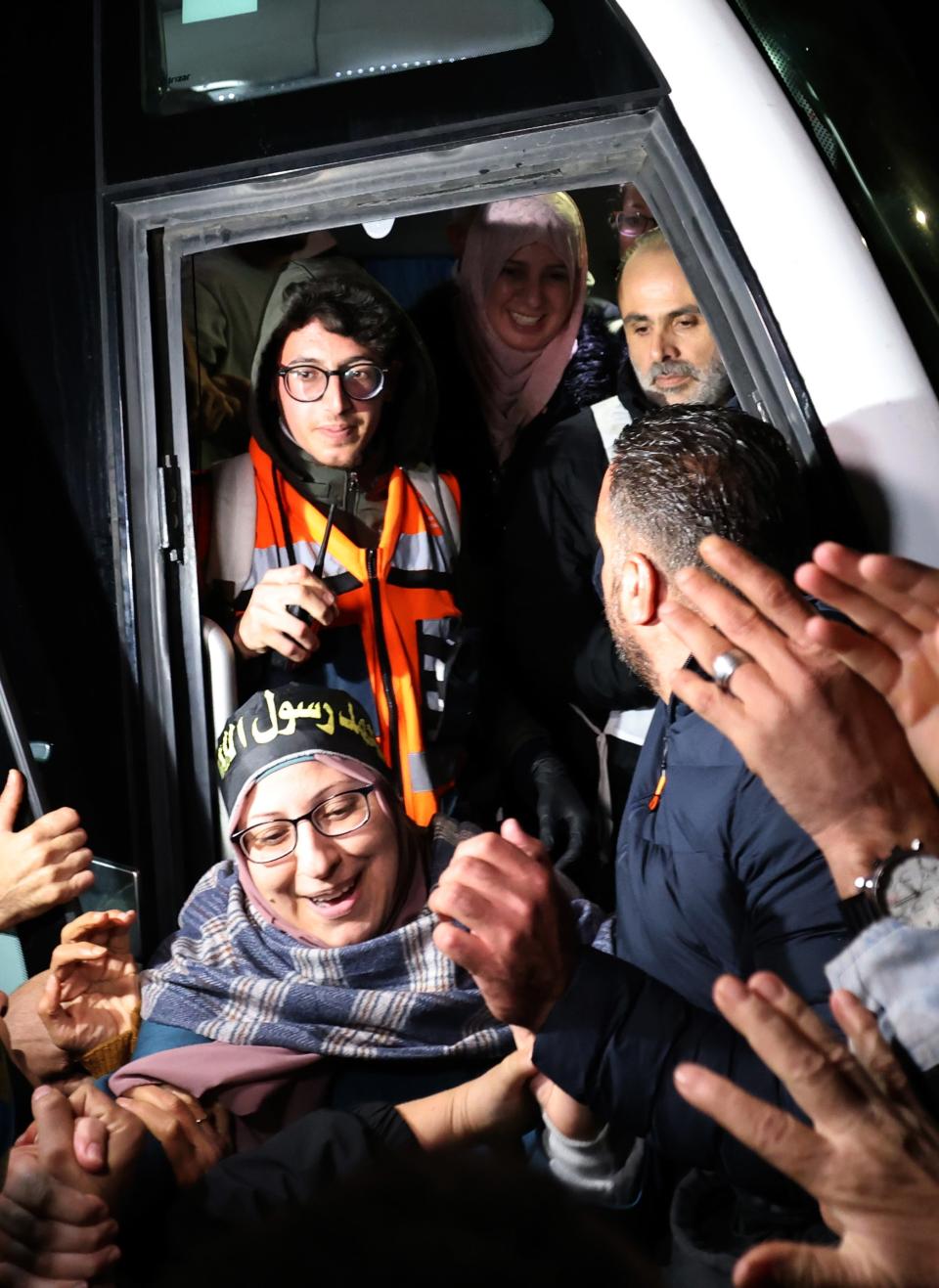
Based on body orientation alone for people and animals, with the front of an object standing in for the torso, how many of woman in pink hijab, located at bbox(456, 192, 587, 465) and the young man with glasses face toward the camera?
2

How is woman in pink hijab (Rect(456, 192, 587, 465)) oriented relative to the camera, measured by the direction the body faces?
toward the camera

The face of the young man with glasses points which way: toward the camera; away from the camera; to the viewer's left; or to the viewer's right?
toward the camera

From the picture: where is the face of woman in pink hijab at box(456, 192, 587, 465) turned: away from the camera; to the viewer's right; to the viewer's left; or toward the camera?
toward the camera

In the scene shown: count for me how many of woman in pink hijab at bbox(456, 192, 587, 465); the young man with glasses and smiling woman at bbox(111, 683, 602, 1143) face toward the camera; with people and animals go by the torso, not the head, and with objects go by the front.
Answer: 3

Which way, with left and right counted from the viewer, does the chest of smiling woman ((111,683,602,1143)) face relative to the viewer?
facing the viewer

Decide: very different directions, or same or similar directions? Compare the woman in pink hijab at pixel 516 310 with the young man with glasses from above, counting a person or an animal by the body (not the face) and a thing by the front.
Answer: same or similar directions

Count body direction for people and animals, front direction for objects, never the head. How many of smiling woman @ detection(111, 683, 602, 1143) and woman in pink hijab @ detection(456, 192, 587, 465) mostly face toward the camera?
2

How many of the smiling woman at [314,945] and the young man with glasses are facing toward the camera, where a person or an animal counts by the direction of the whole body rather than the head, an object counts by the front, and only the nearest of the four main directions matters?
2
